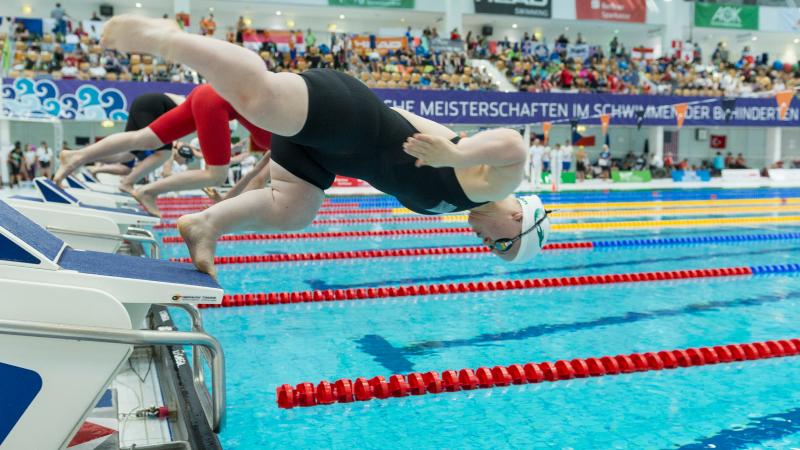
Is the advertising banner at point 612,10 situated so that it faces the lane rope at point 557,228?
yes

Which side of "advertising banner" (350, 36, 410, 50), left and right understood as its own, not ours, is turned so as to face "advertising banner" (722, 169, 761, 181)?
left

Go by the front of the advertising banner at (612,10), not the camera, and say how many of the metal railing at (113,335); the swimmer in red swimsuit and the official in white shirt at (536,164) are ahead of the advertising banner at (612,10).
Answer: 3

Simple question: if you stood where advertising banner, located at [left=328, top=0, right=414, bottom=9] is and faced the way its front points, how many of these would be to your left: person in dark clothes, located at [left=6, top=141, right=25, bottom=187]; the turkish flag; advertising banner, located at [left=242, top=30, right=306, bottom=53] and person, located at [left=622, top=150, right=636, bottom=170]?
2

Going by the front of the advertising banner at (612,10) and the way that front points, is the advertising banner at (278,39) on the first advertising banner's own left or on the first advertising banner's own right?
on the first advertising banner's own right

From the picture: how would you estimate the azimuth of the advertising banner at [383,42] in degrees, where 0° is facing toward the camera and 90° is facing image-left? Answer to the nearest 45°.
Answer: approximately 0°

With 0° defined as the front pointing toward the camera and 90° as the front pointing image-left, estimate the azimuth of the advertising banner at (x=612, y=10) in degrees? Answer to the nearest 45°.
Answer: approximately 0°

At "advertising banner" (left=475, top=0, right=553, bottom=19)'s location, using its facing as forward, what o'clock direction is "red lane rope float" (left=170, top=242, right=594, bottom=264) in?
The red lane rope float is roughly at 12 o'clock from the advertising banner.
